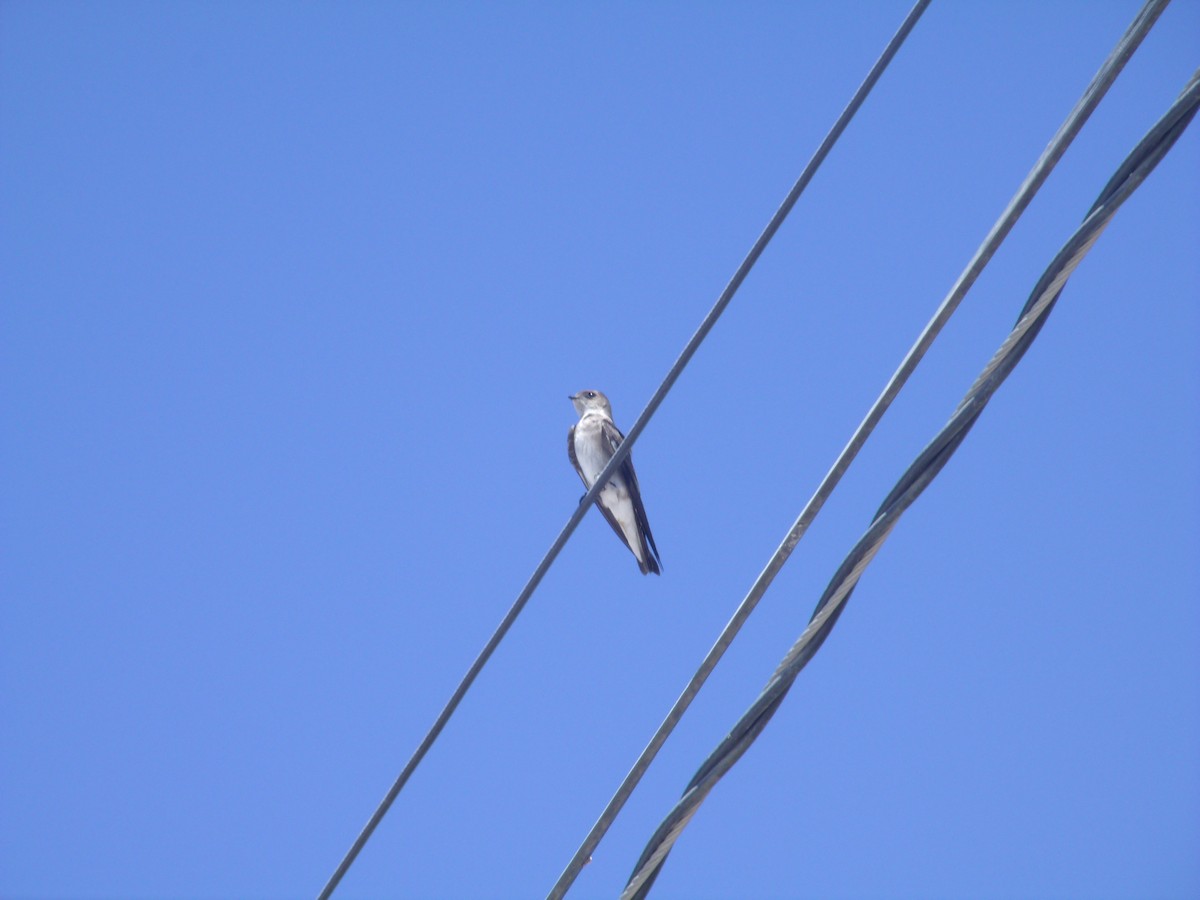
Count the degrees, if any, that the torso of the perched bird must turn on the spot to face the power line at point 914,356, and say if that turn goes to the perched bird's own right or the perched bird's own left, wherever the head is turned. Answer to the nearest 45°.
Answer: approximately 45° to the perched bird's own left

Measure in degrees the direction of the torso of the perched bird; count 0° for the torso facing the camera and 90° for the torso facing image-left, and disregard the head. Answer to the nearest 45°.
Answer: approximately 45°
